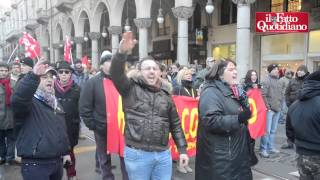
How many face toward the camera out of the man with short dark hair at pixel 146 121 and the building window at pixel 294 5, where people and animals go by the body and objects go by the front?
2

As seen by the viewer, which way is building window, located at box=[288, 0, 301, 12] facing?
toward the camera

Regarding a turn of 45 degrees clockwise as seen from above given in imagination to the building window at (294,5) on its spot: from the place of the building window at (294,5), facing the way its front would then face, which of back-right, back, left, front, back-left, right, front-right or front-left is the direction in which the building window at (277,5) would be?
right

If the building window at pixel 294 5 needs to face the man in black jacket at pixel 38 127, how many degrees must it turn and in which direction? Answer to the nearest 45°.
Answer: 0° — it already faces them

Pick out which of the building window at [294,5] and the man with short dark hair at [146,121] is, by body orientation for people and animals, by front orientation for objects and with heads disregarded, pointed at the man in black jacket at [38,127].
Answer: the building window

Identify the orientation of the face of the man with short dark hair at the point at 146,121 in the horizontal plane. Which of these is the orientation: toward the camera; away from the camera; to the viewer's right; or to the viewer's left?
toward the camera

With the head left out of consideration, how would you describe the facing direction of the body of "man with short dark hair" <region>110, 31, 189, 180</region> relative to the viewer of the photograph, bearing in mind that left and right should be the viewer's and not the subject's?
facing the viewer

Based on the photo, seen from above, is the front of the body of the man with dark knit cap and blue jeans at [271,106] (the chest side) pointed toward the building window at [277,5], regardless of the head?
no

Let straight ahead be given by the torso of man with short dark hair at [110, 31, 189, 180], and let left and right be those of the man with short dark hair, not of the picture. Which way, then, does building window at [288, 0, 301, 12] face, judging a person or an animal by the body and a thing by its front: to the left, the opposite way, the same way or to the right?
the same way

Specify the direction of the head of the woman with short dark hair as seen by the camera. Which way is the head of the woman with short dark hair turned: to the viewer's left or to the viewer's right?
to the viewer's right

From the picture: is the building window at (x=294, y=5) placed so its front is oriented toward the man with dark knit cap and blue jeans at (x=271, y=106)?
yes

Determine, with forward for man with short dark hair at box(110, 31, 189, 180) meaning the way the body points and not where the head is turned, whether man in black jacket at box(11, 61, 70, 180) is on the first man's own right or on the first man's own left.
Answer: on the first man's own right

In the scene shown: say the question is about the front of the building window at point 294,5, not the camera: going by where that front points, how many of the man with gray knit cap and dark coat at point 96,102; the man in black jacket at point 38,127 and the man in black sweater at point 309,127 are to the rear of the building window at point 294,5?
0

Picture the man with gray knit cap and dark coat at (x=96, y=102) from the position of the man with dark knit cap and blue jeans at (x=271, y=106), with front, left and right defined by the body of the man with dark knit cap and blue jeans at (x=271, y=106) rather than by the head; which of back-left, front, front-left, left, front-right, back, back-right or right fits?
right

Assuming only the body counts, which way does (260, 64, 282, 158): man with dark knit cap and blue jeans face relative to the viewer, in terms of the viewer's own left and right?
facing the viewer and to the right of the viewer
